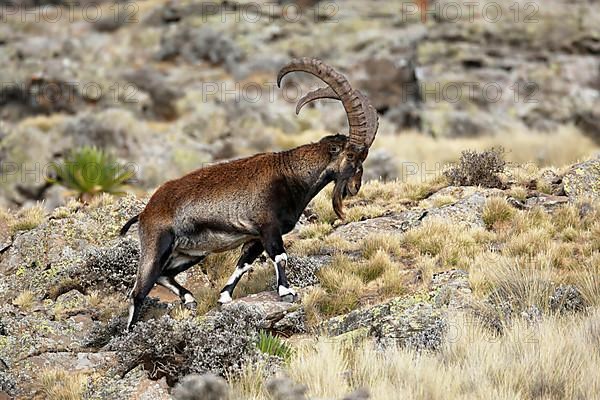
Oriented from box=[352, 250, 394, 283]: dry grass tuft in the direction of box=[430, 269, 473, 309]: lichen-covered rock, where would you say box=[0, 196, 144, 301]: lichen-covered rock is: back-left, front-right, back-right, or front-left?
back-right

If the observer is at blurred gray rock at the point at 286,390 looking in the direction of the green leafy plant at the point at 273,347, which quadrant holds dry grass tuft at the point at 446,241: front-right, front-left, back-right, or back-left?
front-right

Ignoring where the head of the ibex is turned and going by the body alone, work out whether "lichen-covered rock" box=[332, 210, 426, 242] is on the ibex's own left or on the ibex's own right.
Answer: on the ibex's own left

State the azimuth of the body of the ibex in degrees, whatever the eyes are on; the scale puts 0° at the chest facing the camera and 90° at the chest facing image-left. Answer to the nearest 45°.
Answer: approximately 270°

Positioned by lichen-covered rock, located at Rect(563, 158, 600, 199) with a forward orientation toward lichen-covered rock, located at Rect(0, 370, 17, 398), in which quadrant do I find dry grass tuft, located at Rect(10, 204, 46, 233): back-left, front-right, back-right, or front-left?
front-right

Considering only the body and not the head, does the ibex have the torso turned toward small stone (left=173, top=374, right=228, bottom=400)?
no

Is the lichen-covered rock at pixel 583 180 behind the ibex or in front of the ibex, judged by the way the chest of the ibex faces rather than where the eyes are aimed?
in front

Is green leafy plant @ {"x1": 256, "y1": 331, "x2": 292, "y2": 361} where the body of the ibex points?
no

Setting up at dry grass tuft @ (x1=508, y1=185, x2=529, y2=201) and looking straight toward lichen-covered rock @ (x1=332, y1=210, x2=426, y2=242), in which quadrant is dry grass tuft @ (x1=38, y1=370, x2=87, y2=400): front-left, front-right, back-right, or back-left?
front-left

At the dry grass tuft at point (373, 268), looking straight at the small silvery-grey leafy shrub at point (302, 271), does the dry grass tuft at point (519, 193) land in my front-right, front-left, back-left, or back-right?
back-right

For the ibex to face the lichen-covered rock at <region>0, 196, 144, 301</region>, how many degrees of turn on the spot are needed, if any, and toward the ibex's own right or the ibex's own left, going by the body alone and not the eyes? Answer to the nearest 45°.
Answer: approximately 135° to the ibex's own left

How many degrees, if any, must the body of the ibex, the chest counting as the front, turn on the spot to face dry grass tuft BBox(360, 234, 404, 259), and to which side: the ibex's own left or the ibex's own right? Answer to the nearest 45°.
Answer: approximately 45° to the ibex's own left

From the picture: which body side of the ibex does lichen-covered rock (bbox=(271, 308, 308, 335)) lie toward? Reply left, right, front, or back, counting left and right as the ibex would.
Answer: right

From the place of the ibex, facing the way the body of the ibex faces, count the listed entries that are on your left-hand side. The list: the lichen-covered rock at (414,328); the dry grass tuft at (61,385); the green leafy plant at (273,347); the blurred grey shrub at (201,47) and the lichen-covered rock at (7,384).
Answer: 1

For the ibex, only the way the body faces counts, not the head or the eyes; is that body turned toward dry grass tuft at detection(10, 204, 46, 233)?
no

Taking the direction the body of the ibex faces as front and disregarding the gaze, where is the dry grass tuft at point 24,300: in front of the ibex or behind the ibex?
behind

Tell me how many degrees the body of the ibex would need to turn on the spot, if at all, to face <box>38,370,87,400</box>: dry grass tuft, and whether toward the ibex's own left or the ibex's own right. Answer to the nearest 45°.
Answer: approximately 135° to the ibex's own right

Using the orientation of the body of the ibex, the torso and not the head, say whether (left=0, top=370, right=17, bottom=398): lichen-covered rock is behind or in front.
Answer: behind

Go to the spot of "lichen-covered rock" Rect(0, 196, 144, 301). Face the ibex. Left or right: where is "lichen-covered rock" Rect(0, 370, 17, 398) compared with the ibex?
right
